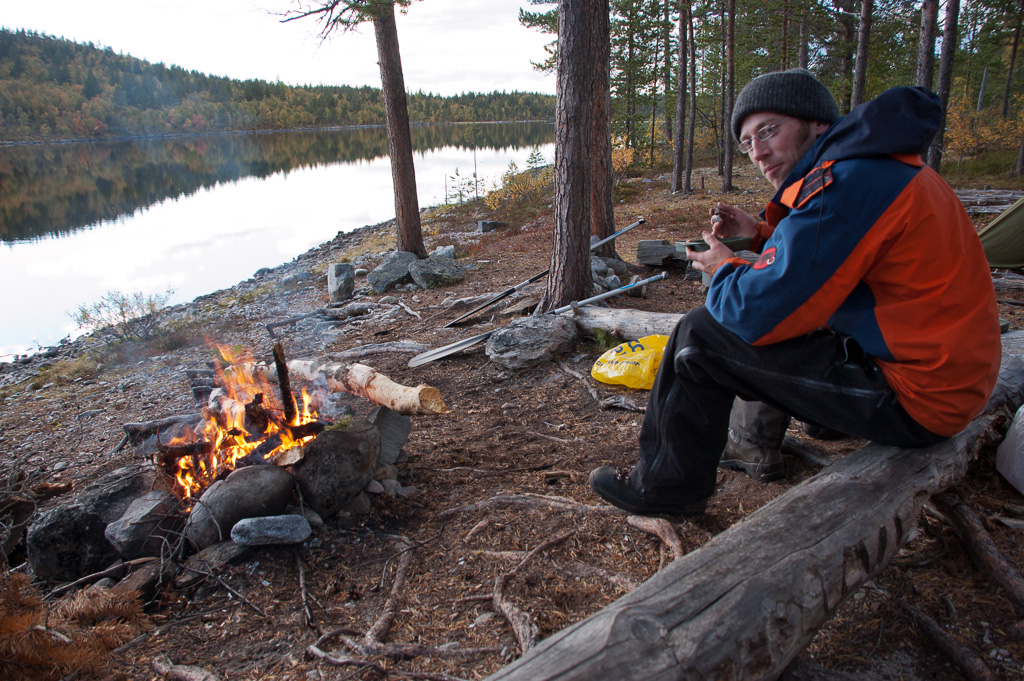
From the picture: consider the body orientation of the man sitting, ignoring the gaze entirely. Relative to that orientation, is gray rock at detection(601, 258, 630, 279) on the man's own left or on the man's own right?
on the man's own right

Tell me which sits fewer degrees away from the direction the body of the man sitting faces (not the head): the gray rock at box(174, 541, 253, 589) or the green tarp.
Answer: the gray rock

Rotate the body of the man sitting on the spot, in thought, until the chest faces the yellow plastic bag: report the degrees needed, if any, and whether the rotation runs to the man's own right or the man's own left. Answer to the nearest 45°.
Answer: approximately 45° to the man's own right

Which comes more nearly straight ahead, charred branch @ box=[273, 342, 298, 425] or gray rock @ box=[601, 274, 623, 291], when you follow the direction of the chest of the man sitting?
the charred branch

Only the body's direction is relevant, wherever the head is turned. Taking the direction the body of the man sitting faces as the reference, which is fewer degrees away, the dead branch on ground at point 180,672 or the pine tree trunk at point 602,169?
the dead branch on ground

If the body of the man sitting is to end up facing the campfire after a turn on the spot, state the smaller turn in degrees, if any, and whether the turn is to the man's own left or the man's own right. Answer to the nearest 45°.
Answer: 0° — they already face it

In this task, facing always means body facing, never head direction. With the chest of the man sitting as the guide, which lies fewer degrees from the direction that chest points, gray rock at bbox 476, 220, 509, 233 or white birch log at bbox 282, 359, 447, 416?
the white birch log

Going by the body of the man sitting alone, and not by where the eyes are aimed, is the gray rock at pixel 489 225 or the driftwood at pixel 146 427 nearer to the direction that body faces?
the driftwood

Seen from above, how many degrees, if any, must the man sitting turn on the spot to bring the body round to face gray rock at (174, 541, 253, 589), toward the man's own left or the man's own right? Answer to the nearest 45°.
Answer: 0° — they already face it

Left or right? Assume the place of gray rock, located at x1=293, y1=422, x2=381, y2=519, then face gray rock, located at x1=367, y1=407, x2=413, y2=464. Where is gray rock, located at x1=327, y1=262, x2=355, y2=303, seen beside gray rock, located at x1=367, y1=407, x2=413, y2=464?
left

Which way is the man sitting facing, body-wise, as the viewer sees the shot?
to the viewer's left
